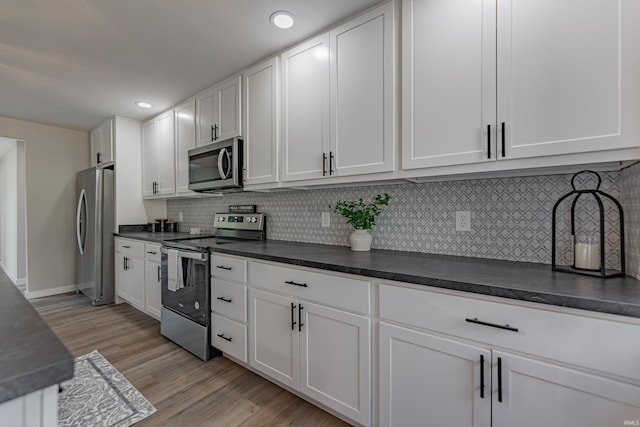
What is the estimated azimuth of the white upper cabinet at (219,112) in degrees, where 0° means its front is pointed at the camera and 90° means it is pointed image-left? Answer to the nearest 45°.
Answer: approximately 45°

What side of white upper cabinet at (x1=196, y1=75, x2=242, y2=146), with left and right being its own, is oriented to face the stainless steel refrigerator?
right

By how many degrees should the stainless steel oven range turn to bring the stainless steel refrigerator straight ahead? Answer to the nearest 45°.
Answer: approximately 90° to its right

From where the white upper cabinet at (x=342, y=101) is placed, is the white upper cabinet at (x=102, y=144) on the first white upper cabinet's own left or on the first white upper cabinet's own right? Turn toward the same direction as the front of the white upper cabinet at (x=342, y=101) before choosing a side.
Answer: on the first white upper cabinet's own right

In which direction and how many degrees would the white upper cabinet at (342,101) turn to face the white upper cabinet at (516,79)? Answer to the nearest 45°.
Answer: approximately 90° to its left

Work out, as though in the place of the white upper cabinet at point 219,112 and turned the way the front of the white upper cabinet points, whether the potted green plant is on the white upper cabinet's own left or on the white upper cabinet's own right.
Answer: on the white upper cabinet's own left

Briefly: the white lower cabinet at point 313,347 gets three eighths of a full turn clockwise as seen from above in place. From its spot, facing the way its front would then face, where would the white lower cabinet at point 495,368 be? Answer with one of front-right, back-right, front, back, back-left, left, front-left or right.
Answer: back-right

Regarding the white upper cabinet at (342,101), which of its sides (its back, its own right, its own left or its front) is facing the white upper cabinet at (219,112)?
right

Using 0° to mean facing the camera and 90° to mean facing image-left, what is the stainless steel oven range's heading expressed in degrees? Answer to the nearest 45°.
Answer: approximately 45°

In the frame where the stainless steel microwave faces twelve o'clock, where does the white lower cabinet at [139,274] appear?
The white lower cabinet is roughly at 3 o'clock from the stainless steel microwave.
